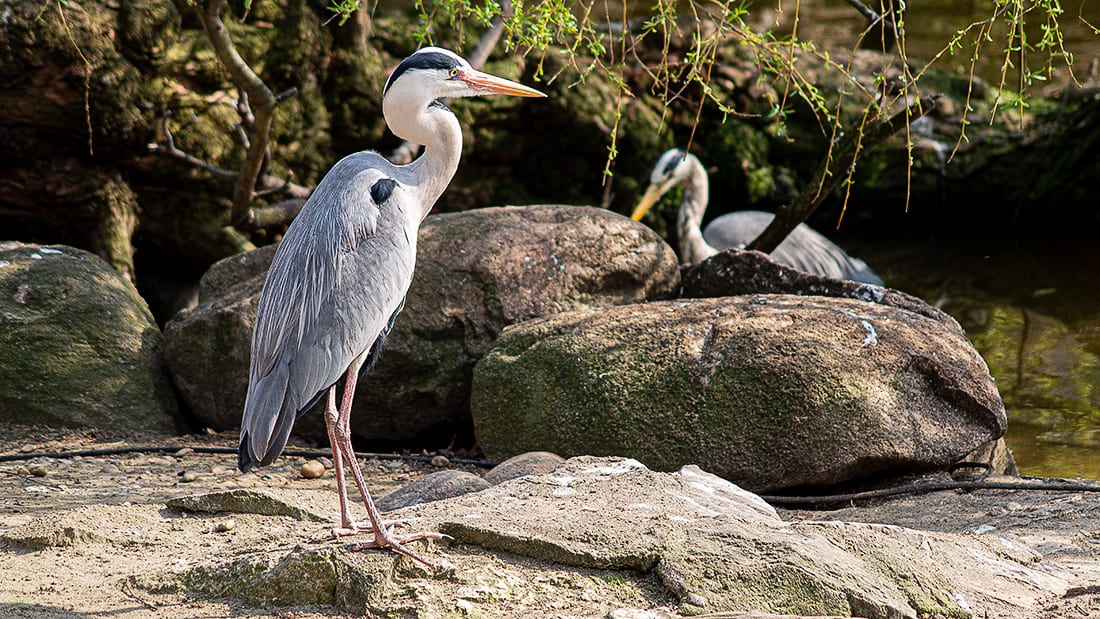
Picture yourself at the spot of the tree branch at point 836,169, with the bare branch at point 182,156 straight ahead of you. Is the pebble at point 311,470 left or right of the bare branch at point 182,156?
left

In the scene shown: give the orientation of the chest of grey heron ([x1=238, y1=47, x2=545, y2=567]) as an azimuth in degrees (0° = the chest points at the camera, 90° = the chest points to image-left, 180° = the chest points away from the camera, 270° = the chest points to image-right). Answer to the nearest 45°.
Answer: approximately 270°

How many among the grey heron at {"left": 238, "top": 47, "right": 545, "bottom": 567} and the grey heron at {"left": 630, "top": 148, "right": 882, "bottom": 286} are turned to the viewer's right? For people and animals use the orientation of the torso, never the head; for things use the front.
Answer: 1

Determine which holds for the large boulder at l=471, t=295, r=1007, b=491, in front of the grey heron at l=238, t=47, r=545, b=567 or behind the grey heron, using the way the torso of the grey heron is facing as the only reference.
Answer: in front

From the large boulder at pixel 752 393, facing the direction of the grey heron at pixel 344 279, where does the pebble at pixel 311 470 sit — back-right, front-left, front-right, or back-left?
front-right

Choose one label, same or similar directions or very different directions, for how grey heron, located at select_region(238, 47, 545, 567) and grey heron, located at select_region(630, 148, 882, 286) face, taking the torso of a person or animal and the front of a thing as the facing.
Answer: very different directions

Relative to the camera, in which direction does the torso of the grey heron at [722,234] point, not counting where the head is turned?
to the viewer's left

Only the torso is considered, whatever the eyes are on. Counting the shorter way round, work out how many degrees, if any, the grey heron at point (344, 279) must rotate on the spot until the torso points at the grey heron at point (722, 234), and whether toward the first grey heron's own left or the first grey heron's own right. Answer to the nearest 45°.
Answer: approximately 45° to the first grey heron's own left

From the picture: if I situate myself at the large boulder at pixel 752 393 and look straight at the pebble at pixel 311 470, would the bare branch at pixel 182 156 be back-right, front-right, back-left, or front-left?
front-right

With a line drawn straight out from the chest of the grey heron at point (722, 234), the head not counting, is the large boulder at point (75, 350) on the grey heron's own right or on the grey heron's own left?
on the grey heron's own left
